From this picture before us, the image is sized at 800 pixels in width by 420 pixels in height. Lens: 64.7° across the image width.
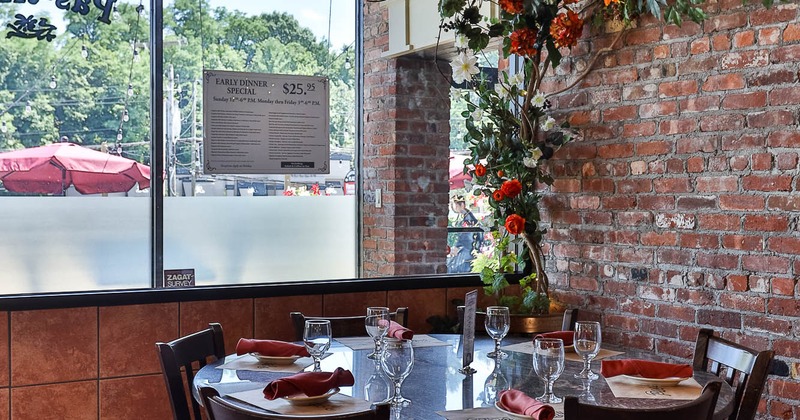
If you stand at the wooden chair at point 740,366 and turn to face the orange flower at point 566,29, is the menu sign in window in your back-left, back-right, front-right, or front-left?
front-left

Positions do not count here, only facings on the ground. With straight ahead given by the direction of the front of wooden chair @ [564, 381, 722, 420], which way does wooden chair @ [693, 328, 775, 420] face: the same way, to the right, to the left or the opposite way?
to the left

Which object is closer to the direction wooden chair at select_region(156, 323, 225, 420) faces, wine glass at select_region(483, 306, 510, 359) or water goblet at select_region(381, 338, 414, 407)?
the water goblet

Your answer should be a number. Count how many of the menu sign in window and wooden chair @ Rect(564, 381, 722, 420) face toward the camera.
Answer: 1

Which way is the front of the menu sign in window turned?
toward the camera

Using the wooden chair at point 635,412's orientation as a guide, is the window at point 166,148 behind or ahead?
ahead

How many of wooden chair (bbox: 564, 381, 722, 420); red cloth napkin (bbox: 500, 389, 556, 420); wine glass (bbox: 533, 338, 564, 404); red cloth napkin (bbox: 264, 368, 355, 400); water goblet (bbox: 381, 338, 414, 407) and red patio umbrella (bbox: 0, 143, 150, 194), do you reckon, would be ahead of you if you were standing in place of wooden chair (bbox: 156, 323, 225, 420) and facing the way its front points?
5

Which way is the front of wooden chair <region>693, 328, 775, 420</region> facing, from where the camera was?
facing the viewer and to the left of the viewer

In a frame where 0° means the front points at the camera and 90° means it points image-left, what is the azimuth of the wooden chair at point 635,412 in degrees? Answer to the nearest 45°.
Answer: approximately 135°

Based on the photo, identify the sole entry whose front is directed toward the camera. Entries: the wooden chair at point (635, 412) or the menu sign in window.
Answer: the menu sign in window

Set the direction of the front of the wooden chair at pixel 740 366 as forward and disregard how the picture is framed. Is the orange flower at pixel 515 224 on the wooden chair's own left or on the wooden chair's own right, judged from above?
on the wooden chair's own right

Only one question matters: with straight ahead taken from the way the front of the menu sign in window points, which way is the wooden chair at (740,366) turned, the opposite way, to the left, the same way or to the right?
to the right

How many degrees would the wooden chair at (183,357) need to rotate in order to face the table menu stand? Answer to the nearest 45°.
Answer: approximately 45° to its left

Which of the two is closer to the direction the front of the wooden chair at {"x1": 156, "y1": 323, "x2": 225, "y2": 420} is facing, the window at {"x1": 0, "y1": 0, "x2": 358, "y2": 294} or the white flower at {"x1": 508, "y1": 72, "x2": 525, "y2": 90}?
the white flower

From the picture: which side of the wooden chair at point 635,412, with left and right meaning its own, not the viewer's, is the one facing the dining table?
front

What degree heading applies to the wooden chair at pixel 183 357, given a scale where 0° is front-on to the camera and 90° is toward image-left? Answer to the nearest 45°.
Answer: approximately 315°
